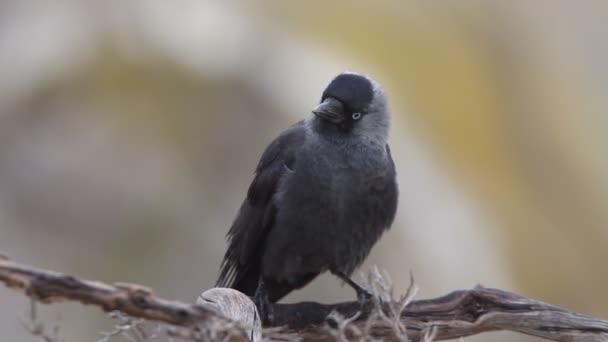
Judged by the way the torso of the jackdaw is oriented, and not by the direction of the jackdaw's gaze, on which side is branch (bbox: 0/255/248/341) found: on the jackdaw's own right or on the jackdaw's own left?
on the jackdaw's own right

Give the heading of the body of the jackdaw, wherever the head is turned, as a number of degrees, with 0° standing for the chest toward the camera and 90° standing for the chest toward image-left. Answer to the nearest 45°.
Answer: approximately 315°
